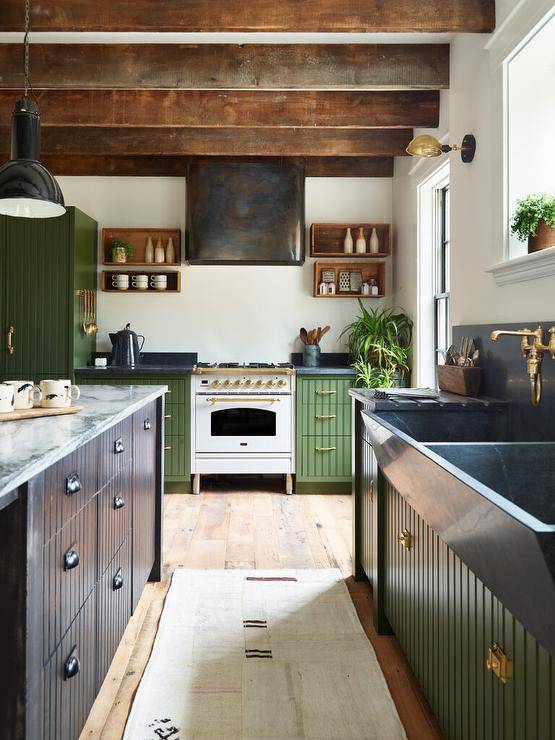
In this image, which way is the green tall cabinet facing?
toward the camera

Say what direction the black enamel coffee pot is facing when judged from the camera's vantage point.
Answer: facing to the left of the viewer

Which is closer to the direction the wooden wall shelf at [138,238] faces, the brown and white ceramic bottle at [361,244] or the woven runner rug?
the woven runner rug

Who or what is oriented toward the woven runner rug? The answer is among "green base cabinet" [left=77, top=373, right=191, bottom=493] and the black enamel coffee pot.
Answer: the green base cabinet

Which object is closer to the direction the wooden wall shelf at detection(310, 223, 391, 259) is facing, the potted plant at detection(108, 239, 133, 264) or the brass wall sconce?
the brass wall sconce

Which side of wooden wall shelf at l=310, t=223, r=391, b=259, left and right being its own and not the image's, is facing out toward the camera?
front

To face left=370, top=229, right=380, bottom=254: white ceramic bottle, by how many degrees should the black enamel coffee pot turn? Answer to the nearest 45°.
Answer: approximately 180°

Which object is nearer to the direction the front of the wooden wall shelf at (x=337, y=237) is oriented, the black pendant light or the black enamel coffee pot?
the black pendant light

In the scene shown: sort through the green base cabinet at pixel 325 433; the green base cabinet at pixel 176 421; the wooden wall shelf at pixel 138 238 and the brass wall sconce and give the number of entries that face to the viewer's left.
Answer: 1

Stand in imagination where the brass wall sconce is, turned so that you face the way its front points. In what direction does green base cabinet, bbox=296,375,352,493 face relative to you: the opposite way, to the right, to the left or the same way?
to the left

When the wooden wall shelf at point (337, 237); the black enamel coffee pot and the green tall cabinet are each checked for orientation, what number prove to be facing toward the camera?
2

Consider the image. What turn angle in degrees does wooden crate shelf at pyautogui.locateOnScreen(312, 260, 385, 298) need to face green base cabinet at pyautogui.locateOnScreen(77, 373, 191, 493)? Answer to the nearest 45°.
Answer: approximately 45° to its right

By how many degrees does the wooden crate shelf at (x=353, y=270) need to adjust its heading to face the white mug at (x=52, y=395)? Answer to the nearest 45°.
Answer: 0° — it already faces it

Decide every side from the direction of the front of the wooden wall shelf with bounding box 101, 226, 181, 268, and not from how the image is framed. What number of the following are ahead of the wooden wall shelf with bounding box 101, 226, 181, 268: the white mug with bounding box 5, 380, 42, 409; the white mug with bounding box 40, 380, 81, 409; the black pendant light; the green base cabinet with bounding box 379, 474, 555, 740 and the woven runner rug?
5

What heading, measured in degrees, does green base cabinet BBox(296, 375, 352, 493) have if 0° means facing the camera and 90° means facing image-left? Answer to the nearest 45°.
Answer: approximately 0°

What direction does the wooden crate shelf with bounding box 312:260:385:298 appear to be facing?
toward the camera
